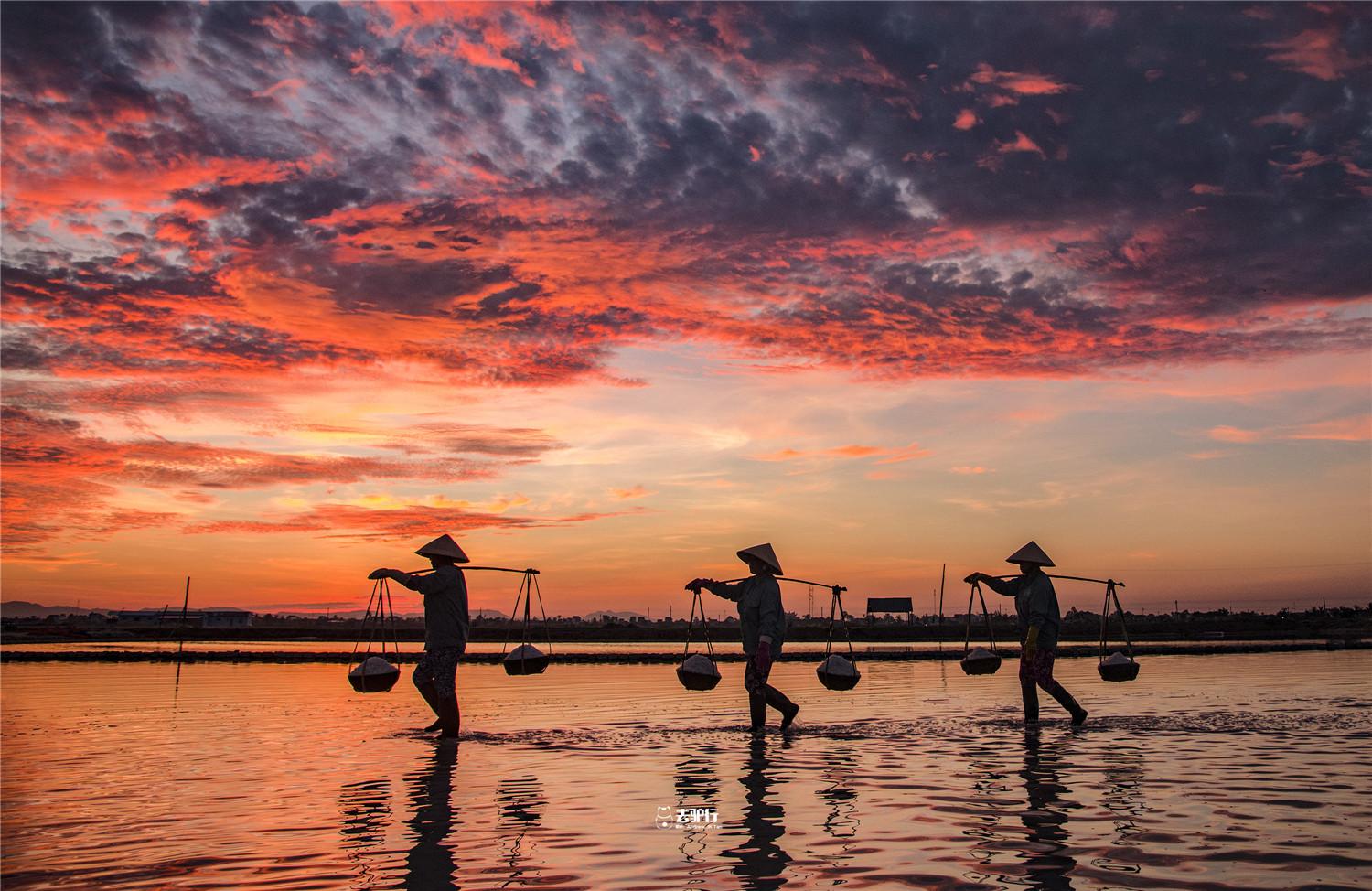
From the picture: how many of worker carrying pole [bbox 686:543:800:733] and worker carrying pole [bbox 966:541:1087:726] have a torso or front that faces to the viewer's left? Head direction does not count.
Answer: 2

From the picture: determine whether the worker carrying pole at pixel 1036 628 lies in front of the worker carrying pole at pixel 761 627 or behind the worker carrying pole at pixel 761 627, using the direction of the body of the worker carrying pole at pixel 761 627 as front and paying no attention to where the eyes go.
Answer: behind

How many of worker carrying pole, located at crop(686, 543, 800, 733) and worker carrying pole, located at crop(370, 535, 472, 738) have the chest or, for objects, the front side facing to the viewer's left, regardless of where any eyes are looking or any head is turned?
2

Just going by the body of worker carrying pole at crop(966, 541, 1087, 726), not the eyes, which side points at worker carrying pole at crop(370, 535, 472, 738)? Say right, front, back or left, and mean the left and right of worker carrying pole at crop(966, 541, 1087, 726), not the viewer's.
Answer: front

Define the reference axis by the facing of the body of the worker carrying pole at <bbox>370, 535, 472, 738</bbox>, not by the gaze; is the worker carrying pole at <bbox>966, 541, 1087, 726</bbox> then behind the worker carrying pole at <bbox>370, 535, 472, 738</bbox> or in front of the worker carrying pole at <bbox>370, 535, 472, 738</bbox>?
behind

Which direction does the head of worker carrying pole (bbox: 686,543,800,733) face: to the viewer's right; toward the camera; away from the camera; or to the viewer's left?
to the viewer's left

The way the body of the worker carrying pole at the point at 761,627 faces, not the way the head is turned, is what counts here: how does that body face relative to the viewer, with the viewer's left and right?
facing to the left of the viewer

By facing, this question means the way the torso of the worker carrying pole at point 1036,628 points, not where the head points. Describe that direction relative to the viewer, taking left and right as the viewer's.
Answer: facing to the left of the viewer

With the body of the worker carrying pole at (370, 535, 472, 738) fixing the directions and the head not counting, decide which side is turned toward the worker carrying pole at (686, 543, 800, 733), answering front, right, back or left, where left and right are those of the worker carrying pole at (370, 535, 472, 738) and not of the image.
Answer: back

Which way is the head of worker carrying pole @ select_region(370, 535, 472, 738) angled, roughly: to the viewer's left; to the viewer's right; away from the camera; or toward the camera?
to the viewer's left

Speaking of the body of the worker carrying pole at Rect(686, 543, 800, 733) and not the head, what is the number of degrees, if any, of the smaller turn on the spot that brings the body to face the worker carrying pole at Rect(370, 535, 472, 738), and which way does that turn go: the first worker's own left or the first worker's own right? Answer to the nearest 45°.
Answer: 0° — they already face them

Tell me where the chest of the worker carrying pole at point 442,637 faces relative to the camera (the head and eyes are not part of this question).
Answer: to the viewer's left
